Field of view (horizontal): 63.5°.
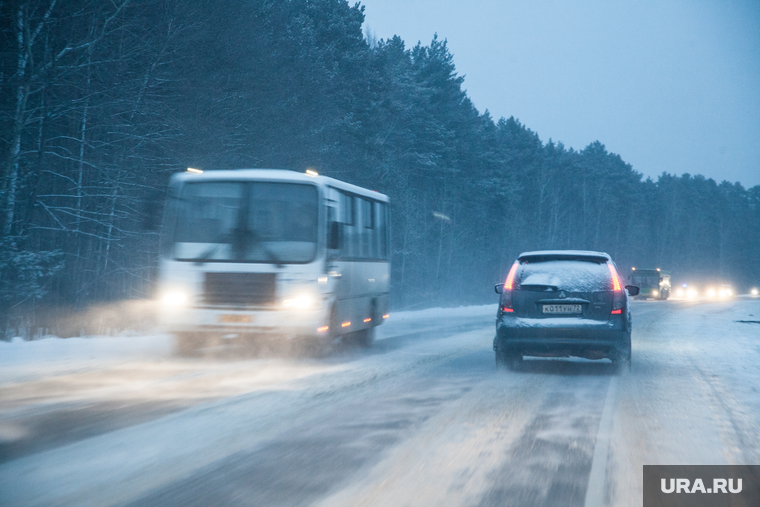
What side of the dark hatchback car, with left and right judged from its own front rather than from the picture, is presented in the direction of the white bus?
left

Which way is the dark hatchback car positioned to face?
away from the camera
